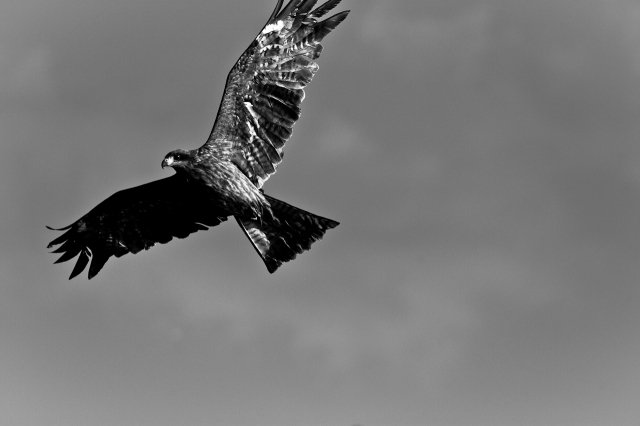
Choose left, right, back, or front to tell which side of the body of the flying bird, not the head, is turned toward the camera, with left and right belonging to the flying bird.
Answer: left
